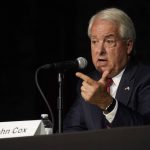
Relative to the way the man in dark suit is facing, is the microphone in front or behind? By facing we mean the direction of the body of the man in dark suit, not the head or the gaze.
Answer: in front

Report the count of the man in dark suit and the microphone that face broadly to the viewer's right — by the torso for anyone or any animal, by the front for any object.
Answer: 1

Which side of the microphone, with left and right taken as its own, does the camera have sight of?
right

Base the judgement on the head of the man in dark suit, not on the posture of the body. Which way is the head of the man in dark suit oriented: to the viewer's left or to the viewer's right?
to the viewer's left

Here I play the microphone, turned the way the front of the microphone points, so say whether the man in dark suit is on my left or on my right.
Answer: on my left
